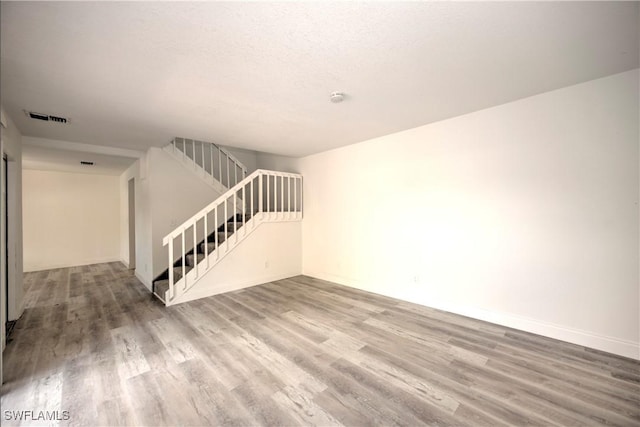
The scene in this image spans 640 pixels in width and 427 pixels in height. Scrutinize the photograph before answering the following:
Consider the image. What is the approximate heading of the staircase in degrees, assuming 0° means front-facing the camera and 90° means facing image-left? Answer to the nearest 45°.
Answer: approximately 45°

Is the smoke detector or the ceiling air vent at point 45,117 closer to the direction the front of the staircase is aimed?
the ceiling air vent

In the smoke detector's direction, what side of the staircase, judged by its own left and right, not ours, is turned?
left

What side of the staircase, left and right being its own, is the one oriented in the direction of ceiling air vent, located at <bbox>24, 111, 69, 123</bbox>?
front
